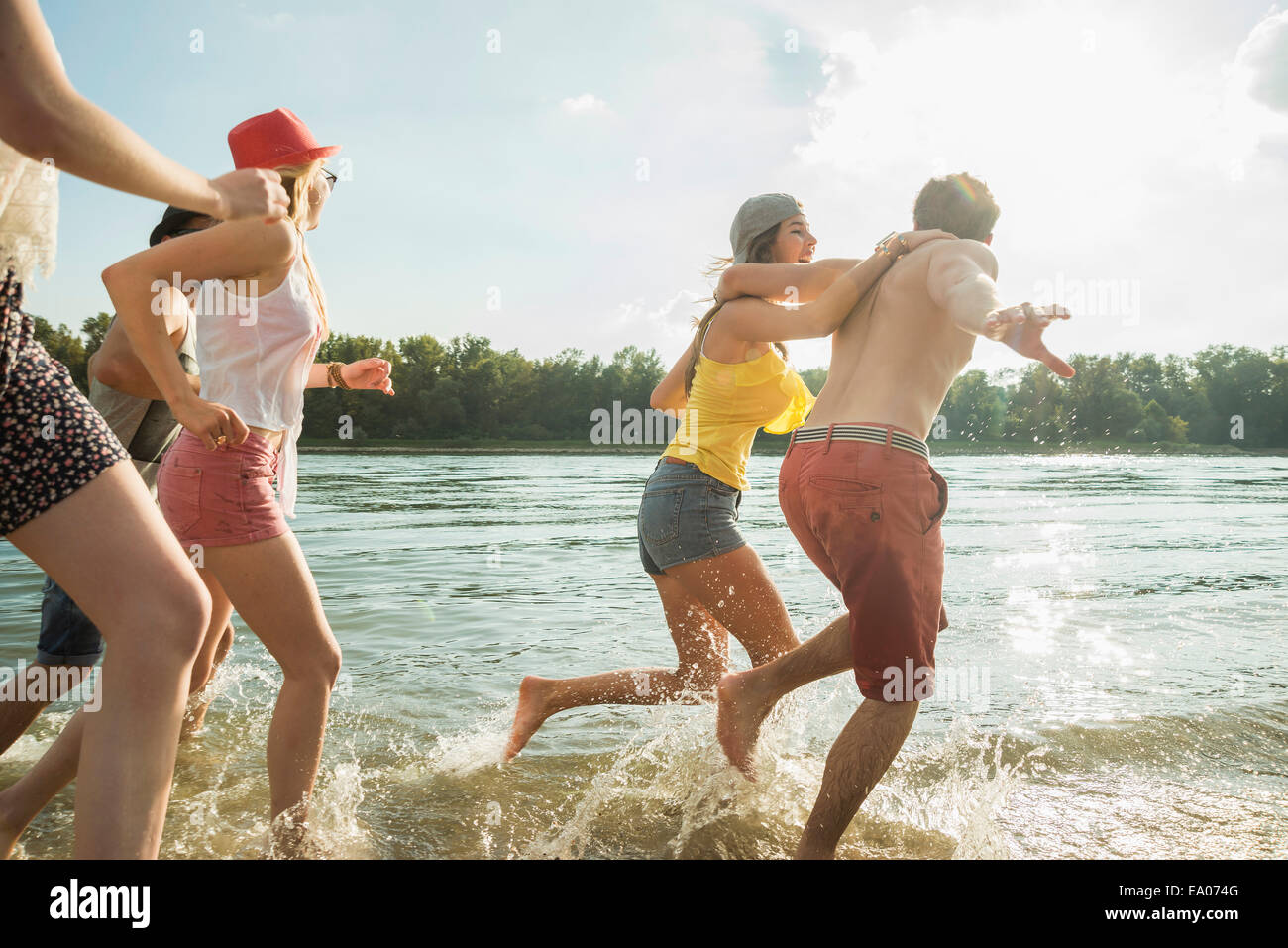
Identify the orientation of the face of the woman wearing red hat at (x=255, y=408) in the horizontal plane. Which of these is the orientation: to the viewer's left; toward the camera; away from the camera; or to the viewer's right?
to the viewer's right

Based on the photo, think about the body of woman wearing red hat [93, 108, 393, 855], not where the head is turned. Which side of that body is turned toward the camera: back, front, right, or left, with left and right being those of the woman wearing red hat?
right

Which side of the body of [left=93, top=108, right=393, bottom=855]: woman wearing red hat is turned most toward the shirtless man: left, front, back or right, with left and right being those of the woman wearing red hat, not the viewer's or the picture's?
front

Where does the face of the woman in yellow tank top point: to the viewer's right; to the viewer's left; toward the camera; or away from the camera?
to the viewer's right

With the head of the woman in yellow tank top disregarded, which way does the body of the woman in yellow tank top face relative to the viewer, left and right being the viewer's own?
facing to the right of the viewer

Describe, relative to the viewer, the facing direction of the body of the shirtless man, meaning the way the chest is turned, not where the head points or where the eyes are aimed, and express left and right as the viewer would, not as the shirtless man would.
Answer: facing away from the viewer and to the right of the viewer

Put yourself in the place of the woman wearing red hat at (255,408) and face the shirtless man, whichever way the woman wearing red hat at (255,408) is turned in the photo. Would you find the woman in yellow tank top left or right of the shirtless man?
left

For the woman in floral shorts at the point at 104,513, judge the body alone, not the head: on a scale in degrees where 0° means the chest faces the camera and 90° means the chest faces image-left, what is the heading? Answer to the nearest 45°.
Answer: approximately 270°

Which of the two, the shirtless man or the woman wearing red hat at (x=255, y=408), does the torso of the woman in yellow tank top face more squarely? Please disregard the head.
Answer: the shirtless man
